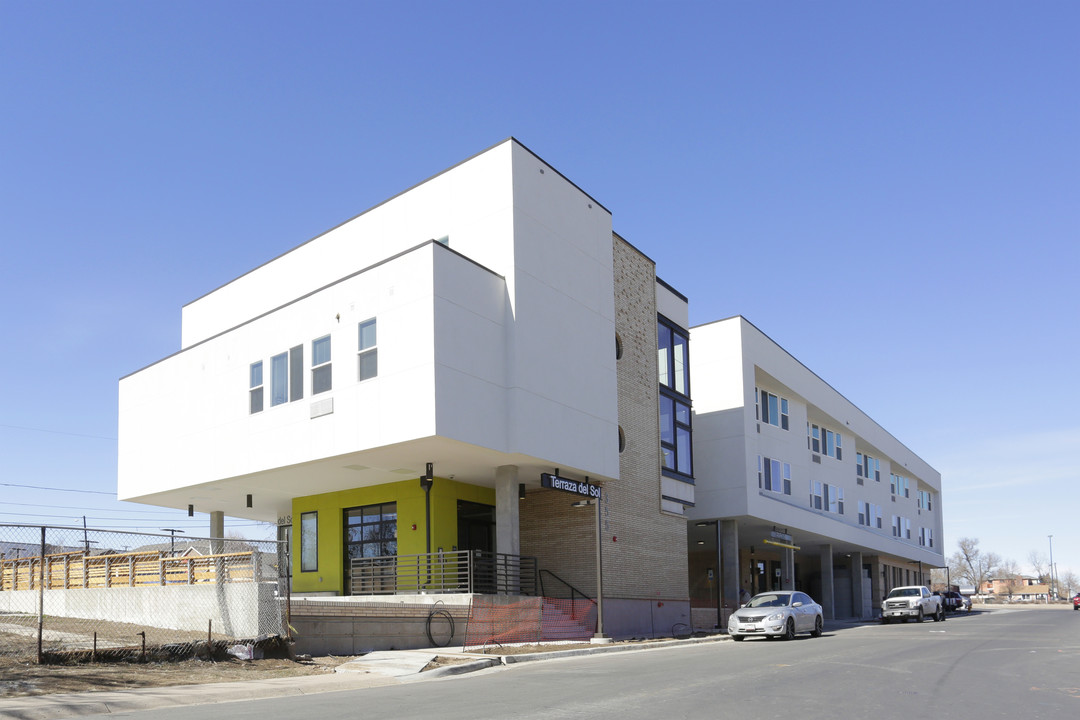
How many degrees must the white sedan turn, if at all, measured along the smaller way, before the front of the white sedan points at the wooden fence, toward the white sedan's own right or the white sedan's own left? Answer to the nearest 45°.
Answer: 0° — it already faces it

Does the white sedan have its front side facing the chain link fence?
yes

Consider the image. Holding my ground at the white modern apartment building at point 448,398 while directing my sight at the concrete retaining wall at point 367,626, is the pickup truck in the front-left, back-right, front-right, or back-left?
back-left

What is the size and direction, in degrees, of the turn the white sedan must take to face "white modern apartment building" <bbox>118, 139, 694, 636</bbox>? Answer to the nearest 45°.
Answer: approximately 45° to its right

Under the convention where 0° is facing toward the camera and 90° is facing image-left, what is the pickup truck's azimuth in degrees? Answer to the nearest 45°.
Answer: approximately 45°
